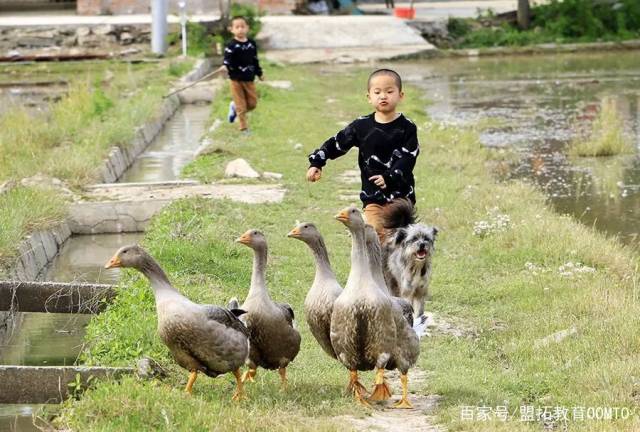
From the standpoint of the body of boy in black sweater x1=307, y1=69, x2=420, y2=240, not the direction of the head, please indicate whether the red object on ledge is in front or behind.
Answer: behind

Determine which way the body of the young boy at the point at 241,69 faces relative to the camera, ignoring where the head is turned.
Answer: toward the camera

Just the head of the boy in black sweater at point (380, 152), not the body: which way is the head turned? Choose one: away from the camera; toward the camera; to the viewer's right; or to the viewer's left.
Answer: toward the camera

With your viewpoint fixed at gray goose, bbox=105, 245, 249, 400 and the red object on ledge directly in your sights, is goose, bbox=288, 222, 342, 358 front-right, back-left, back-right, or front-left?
front-right

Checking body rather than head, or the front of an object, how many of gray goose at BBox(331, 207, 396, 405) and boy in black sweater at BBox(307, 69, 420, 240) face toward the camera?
2

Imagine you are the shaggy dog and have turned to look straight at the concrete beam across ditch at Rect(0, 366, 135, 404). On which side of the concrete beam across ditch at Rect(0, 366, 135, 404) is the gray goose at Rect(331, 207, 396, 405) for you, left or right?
left

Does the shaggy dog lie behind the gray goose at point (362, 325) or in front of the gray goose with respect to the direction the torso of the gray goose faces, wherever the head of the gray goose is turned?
behind

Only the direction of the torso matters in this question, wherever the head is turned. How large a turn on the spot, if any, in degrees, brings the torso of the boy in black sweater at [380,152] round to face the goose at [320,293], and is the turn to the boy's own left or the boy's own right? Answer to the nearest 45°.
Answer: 0° — they already face it

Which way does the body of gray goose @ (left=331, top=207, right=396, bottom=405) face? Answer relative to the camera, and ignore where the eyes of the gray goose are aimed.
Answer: toward the camera

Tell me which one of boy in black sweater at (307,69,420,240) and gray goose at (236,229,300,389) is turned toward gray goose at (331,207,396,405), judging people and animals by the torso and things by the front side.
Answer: the boy in black sweater

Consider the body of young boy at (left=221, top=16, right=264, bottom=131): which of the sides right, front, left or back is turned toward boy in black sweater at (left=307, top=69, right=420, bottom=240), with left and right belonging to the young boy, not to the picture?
front

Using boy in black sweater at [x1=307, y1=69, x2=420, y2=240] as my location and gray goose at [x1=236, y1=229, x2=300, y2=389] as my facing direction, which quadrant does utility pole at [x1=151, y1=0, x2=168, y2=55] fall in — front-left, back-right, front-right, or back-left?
back-right

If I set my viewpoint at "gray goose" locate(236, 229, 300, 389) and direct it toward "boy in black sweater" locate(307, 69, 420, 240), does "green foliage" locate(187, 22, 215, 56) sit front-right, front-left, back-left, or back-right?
front-left

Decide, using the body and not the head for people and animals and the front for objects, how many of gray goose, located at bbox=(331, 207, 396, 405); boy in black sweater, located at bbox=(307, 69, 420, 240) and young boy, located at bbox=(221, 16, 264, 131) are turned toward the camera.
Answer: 3

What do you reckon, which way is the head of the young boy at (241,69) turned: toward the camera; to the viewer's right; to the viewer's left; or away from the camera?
toward the camera

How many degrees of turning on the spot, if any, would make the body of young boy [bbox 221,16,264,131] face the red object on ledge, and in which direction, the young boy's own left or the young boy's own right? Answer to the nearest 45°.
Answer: approximately 180°

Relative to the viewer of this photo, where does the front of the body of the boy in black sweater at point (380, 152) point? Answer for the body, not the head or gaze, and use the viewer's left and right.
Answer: facing the viewer
